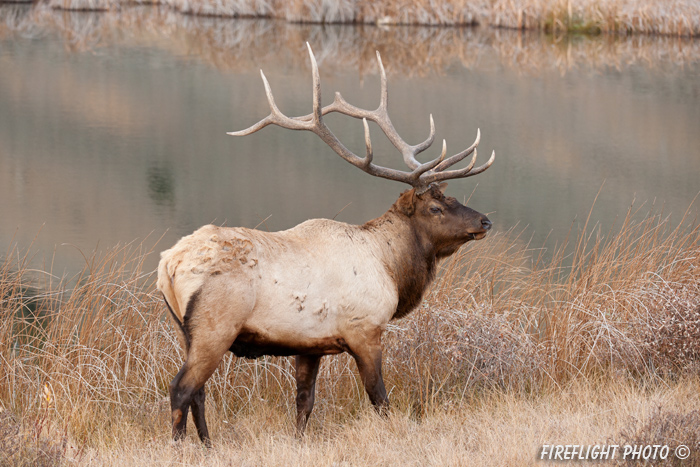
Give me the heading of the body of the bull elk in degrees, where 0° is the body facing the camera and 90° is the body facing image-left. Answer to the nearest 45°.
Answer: approximately 270°
